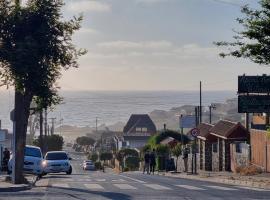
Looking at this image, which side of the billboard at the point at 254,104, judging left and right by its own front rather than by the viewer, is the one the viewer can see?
front

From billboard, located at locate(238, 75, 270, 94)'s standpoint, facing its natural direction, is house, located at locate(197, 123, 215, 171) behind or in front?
behind

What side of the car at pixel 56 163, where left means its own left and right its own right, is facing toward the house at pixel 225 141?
left

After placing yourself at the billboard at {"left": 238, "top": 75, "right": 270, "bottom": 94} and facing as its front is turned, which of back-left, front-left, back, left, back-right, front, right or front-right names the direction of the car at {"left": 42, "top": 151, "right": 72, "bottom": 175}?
right

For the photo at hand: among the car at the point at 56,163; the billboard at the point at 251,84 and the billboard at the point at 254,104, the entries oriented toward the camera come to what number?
3

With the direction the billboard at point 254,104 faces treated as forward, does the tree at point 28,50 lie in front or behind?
in front

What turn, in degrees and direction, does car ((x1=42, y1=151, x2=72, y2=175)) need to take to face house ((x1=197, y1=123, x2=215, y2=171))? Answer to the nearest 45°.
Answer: approximately 135° to its left
